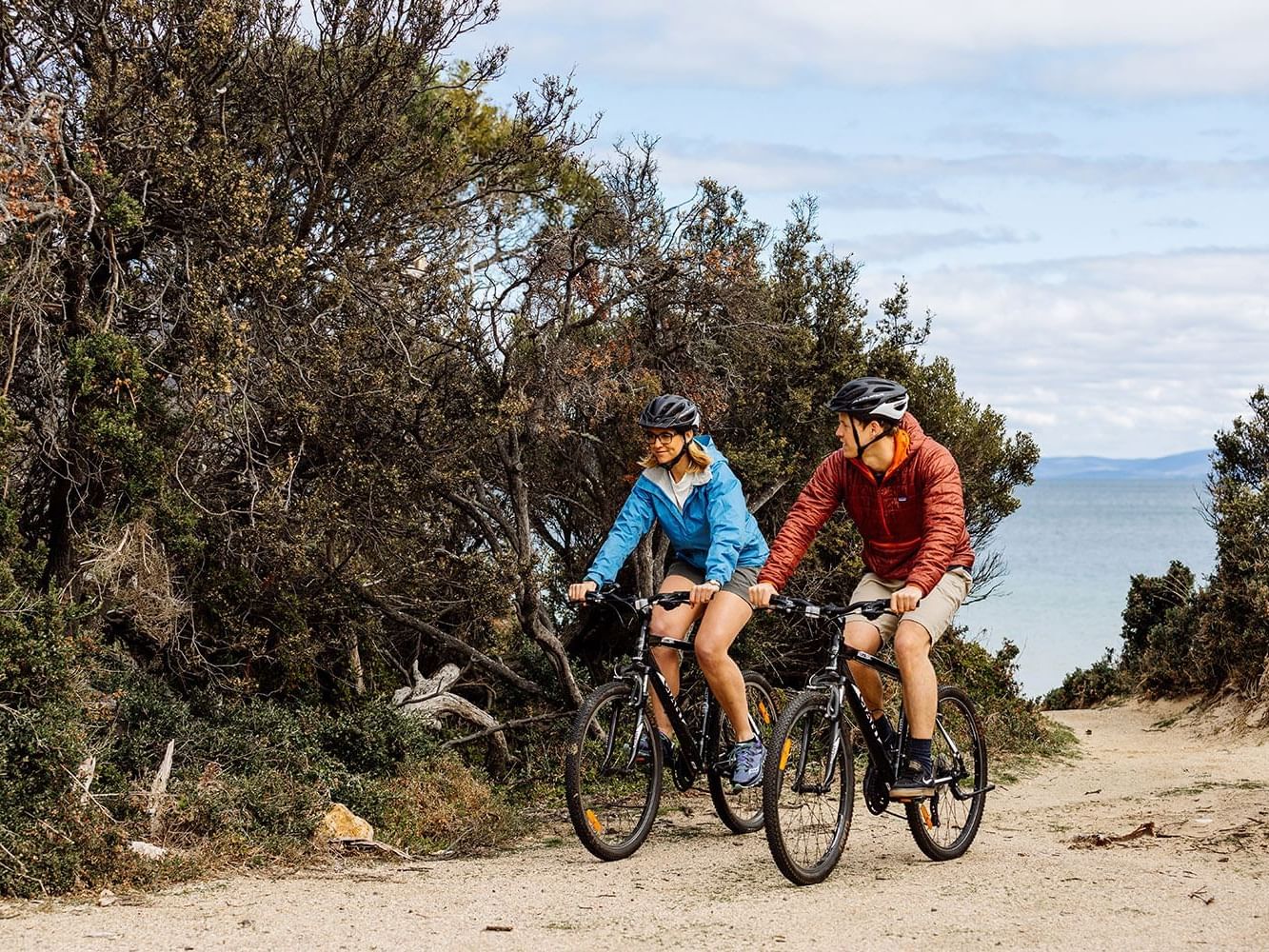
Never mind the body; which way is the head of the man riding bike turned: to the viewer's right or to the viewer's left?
to the viewer's left

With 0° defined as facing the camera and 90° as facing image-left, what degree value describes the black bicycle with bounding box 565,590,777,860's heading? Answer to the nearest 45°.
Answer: approximately 45°

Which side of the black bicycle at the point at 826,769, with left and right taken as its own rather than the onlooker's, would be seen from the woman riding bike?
right

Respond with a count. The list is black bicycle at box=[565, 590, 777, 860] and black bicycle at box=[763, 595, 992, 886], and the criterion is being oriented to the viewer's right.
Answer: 0

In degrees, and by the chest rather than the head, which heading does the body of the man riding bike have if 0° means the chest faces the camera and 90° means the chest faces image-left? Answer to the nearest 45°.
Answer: approximately 45°

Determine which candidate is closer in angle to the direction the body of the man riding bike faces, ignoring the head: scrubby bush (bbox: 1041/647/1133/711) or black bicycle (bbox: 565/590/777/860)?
the black bicycle

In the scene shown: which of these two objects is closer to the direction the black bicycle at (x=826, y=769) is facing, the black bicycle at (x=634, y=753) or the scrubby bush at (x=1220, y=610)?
the black bicycle

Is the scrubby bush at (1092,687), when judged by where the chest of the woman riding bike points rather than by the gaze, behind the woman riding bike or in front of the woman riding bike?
behind

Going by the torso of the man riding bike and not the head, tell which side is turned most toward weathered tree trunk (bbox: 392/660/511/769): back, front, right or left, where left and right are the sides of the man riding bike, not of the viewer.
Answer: right

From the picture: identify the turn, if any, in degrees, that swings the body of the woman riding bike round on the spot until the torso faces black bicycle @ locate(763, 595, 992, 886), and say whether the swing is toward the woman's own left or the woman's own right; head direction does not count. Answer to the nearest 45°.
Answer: approximately 90° to the woman's own left

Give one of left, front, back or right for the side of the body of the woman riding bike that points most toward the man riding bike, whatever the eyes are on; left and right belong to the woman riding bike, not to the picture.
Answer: left

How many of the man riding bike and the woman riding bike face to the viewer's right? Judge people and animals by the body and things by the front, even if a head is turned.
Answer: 0
